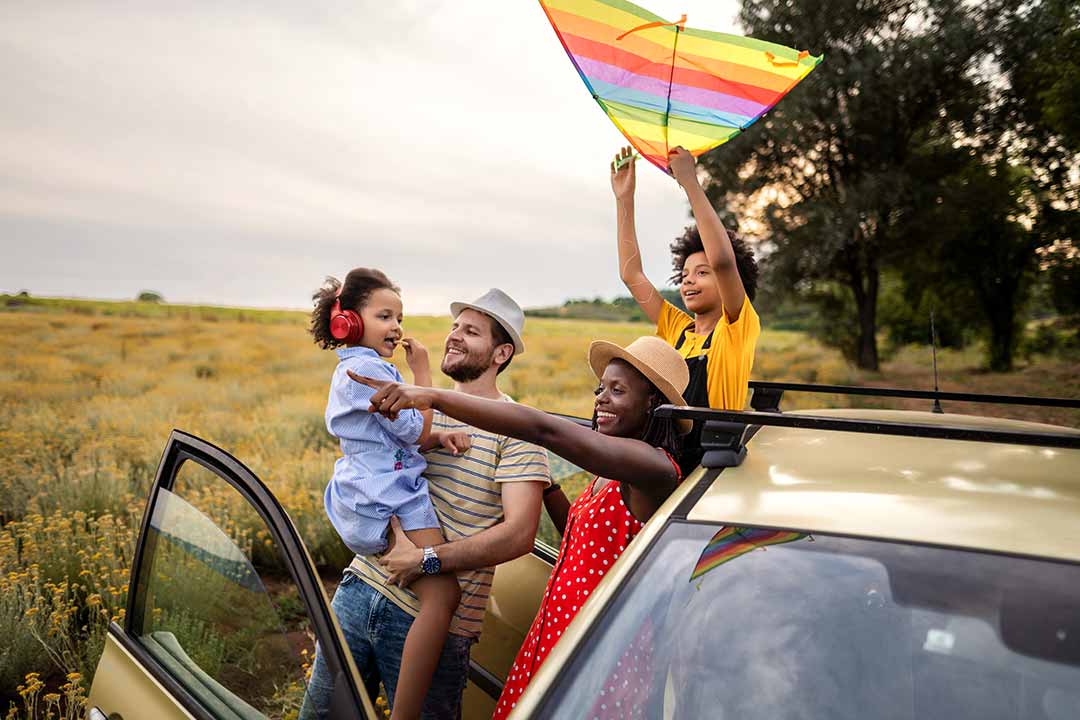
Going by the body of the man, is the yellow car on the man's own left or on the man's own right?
on the man's own left

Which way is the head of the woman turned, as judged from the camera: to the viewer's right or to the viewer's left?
to the viewer's left

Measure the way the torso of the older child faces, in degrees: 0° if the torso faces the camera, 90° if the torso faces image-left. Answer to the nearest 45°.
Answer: approximately 45°

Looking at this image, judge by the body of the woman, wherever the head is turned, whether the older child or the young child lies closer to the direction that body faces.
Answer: the young child

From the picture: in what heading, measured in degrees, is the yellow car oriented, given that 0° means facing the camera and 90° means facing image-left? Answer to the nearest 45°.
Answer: approximately 0°

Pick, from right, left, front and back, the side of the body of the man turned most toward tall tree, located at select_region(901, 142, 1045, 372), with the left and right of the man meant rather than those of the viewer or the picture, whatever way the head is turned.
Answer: back

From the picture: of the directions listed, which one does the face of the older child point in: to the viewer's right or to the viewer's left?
to the viewer's left

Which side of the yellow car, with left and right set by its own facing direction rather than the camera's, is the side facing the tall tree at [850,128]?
back

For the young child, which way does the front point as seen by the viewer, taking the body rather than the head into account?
to the viewer's right

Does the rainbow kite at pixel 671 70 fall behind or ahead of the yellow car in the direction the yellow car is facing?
behind
